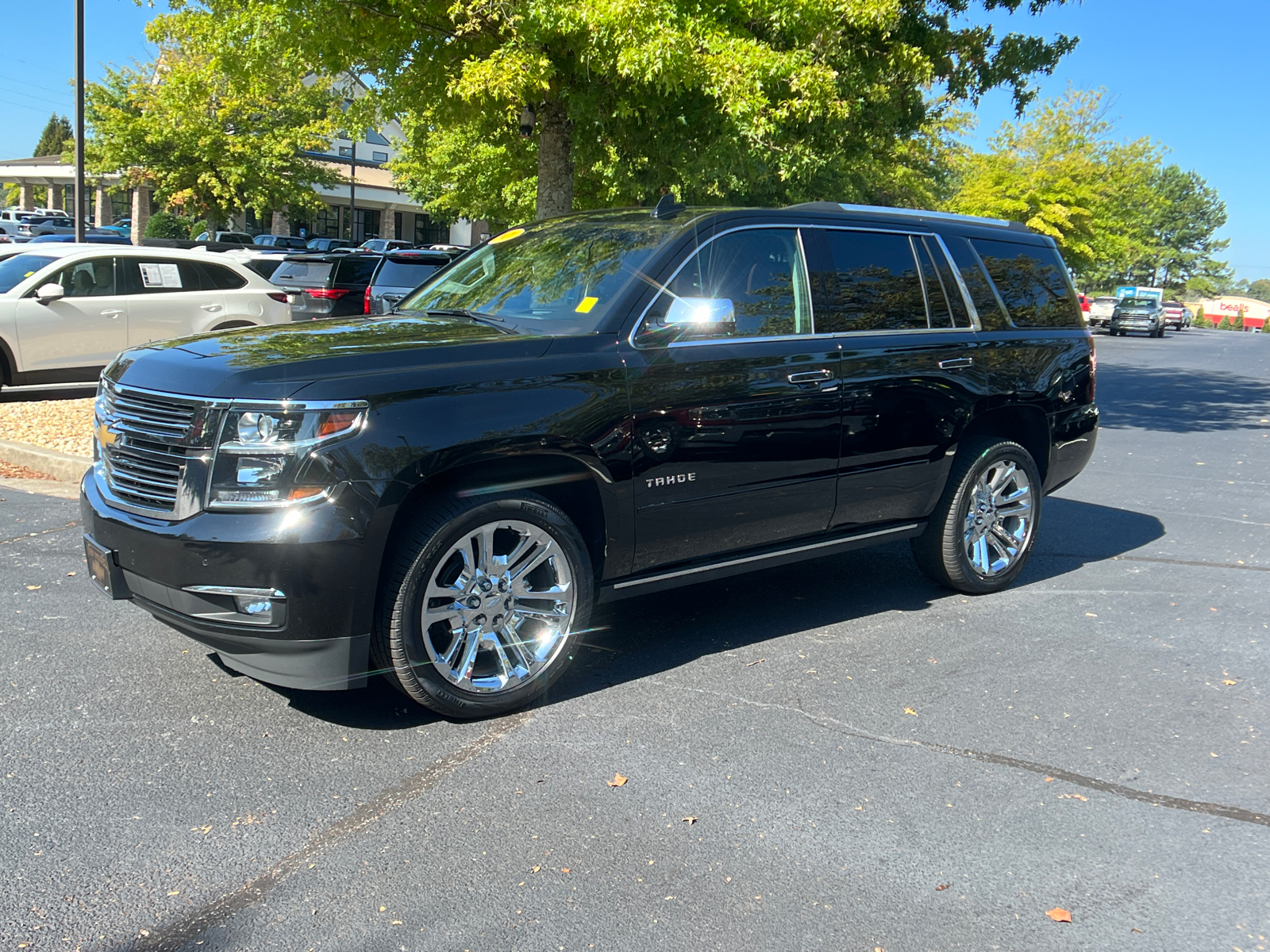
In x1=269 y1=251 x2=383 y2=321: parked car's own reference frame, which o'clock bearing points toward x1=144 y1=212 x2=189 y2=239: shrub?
The shrub is roughly at 10 o'clock from the parked car.

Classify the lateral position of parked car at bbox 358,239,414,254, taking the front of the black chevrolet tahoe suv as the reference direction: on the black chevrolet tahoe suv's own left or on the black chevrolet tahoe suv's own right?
on the black chevrolet tahoe suv's own right

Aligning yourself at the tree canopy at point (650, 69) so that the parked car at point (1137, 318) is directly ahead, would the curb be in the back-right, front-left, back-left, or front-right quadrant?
back-left

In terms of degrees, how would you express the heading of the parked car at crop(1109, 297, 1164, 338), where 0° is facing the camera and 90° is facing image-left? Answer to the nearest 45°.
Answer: approximately 0°

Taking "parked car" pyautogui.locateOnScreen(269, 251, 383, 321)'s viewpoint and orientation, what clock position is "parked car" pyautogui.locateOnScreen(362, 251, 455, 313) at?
"parked car" pyautogui.locateOnScreen(362, 251, 455, 313) is roughly at 4 o'clock from "parked car" pyautogui.locateOnScreen(269, 251, 383, 321).

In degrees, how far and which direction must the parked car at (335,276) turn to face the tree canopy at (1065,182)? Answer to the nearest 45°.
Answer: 0° — it already faces it

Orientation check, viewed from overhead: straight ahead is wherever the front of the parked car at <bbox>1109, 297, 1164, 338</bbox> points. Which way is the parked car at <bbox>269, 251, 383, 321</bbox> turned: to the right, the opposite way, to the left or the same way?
the opposite way

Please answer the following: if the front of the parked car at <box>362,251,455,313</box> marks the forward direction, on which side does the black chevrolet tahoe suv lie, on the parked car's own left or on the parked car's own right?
on the parked car's own right

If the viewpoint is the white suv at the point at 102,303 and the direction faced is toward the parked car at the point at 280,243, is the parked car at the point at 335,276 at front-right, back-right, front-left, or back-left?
front-right

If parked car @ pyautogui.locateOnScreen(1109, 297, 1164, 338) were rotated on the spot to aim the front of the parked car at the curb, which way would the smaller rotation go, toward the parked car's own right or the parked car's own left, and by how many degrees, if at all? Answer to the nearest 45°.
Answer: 0° — it already faces it

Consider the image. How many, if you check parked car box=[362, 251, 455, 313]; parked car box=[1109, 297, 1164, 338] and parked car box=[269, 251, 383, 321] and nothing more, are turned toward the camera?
1

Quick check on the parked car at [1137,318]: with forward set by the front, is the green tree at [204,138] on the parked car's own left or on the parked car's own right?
on the parked car's own right

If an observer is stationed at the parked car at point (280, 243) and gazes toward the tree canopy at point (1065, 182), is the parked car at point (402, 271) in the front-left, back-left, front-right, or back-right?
front-right

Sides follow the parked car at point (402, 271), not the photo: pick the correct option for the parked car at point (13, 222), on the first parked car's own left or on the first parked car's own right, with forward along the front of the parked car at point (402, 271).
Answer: on the first parked car's own left

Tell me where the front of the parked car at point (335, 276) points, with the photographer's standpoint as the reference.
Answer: facing away from the viewer and to the right of the viewer

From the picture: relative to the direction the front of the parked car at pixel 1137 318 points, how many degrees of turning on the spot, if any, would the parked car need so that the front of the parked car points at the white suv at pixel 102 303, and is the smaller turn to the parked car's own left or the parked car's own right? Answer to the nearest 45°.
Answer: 0° — it already faces it
